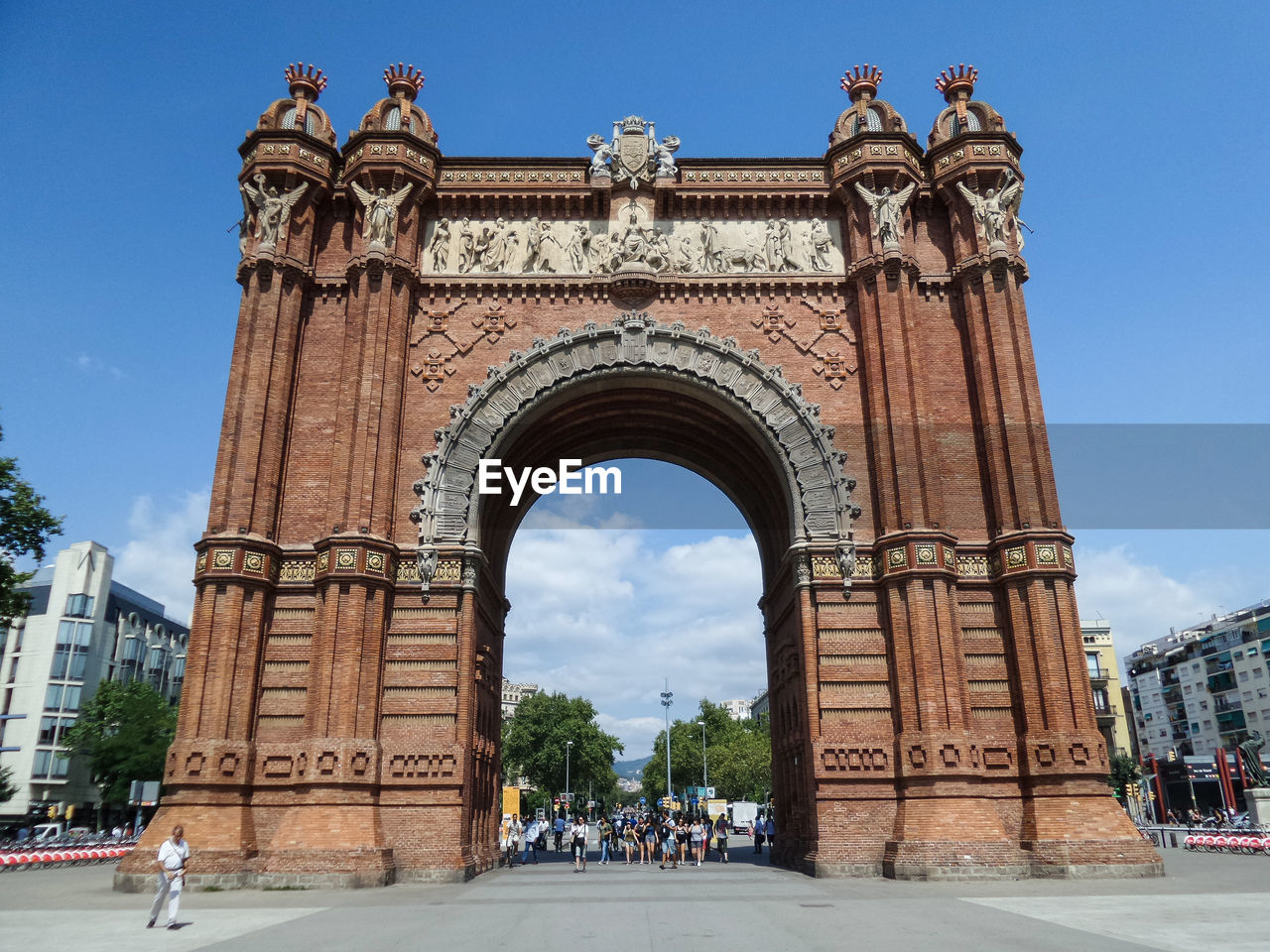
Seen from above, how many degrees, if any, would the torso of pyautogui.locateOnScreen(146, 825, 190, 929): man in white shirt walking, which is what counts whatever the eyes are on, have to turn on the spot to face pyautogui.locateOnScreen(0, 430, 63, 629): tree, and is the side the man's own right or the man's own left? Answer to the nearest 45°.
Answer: approximately 180°

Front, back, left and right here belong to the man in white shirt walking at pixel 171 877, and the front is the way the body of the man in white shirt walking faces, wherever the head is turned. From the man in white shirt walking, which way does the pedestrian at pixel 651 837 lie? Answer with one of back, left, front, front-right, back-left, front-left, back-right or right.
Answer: back-left

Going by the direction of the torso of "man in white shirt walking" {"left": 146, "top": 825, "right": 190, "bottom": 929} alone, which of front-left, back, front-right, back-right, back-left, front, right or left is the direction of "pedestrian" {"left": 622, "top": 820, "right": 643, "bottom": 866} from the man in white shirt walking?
back-left

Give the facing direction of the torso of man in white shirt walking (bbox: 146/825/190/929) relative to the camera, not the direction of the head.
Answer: toward the camera

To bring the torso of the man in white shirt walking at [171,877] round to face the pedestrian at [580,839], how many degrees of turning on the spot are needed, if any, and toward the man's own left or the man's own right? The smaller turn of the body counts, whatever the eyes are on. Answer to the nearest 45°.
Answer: approximately 135° to the man's own left
